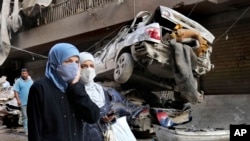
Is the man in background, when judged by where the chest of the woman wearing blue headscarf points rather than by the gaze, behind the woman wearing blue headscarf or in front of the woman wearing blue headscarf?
behind

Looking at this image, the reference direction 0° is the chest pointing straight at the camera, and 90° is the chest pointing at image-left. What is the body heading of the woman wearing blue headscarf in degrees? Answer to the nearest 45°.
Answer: approximately 315°

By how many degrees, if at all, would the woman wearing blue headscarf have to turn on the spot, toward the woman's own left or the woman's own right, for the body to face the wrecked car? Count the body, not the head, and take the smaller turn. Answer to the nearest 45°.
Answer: approximately 90° to the woman's own left
